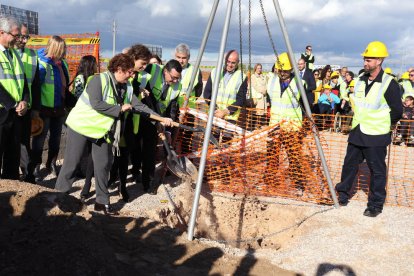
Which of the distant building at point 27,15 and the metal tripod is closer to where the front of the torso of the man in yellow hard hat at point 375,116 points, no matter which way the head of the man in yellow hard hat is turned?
the metal tripod

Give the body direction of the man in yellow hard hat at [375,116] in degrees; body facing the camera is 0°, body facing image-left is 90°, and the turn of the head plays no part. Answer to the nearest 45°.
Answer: approximately 45°

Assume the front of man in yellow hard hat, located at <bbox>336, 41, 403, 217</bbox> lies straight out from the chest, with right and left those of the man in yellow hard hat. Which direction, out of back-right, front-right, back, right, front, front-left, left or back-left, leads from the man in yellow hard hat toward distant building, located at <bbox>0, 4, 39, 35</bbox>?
right

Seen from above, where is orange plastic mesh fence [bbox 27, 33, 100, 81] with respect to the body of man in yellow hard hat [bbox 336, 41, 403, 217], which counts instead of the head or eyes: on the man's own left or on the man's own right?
on the man's own right

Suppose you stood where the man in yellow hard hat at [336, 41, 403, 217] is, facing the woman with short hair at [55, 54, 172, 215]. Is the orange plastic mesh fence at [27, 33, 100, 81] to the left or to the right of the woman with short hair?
right

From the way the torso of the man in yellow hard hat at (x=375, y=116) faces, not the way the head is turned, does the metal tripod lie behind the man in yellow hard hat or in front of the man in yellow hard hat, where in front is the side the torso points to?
in front

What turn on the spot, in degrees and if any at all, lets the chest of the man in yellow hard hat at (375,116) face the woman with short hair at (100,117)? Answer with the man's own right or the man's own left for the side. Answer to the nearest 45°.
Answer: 0° — they already face them
